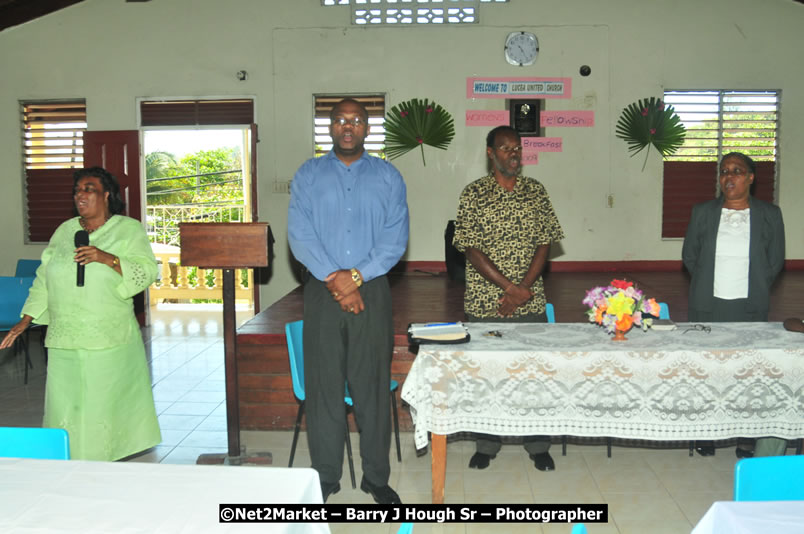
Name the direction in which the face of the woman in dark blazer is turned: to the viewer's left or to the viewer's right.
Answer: to the viewer's left

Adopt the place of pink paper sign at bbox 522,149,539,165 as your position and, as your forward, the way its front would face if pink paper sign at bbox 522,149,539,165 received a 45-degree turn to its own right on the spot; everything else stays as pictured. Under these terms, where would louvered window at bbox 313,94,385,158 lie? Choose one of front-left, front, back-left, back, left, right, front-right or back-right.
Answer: front-right

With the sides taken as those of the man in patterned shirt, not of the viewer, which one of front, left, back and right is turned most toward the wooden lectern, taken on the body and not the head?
right

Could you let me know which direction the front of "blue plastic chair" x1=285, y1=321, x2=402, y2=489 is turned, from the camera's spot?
facing the viewer and to the right of the viewer

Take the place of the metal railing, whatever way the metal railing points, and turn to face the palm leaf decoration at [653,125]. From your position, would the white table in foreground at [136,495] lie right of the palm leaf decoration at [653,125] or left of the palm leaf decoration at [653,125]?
right

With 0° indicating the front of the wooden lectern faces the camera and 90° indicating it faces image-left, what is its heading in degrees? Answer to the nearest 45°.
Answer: approximately 0°

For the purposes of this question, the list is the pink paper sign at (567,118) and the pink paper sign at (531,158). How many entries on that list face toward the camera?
2

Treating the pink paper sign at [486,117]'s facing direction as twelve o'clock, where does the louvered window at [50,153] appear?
The louvered window is roughly at 3 o'clock from the pink paper sign.

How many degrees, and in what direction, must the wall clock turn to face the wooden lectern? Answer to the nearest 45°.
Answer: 0° — it already faces it
